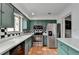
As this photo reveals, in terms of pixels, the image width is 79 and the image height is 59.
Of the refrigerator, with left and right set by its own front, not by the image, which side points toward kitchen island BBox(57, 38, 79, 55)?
front

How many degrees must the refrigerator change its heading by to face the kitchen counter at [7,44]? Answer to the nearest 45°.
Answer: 0° — it already faces it

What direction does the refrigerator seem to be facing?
toward the camera
